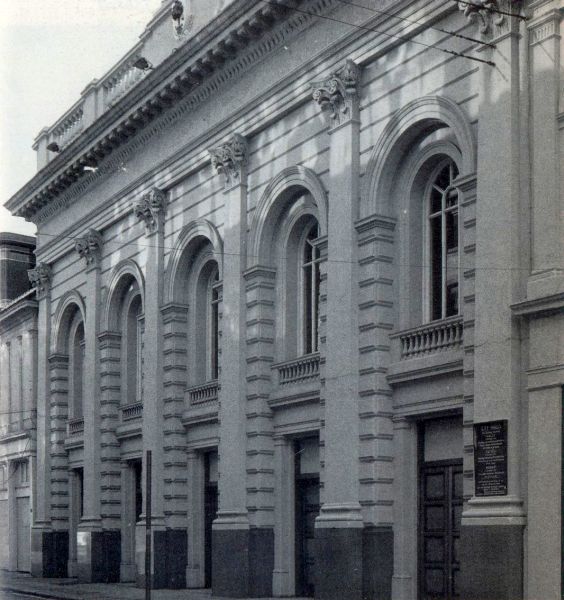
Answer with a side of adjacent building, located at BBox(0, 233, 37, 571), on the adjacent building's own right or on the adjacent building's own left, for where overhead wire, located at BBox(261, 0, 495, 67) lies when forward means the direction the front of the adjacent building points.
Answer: on the adjacent building's own left

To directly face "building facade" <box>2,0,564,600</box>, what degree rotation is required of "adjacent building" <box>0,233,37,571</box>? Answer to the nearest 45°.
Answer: approximately 45° to its left

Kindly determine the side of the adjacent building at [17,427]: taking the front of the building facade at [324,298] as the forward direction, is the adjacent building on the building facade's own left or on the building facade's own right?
on the building facade's own right

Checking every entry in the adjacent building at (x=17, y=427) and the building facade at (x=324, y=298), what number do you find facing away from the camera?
0

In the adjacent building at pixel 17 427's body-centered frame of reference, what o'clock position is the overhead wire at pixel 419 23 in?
The overhead wire is roughly at 10 o'clock from the adjacent building.

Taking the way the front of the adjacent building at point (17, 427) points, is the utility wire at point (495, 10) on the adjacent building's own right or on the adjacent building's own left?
on the adjacent building's own left

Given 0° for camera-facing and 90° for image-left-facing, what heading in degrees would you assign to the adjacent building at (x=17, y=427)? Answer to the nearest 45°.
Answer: approximately 45°
